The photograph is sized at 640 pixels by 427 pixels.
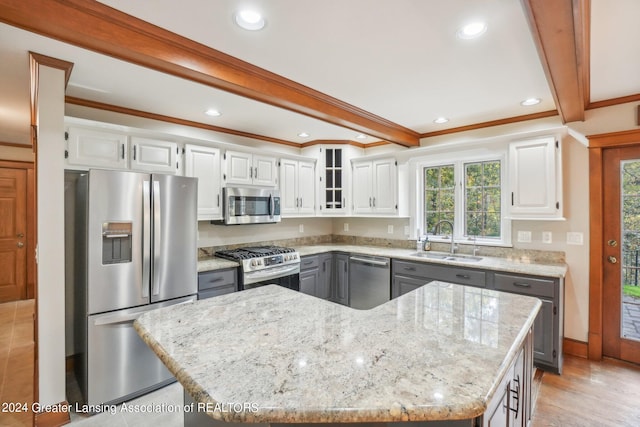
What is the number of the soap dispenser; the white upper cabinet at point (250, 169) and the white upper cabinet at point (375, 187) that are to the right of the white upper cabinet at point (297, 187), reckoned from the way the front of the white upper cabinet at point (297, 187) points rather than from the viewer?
1

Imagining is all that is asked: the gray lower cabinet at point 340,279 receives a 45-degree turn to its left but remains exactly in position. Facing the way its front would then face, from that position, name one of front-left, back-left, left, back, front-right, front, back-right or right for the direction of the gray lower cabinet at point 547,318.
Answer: front-left

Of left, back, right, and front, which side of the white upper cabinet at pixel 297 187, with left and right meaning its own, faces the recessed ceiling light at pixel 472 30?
front

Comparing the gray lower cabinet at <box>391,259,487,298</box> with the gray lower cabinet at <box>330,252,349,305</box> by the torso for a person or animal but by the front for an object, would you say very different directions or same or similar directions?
same or similar directions

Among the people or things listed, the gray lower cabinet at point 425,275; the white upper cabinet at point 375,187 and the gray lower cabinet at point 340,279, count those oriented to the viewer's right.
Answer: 0

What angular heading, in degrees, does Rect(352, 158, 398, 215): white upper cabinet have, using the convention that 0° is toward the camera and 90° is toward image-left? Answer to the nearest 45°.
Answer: approximately 45°

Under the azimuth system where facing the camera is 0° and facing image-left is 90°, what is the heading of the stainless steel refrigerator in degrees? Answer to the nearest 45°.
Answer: approximately 315°

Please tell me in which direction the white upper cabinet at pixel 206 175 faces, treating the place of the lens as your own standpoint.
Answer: facing the viewer and to the right of the viewer

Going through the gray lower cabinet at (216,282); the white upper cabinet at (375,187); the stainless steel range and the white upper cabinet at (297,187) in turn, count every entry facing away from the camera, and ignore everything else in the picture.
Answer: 0

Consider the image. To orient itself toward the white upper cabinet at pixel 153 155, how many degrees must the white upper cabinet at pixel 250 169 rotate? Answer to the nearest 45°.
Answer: approximately 90° to its right

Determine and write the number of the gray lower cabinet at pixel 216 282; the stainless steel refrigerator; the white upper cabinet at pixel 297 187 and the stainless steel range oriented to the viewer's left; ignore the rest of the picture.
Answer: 0
